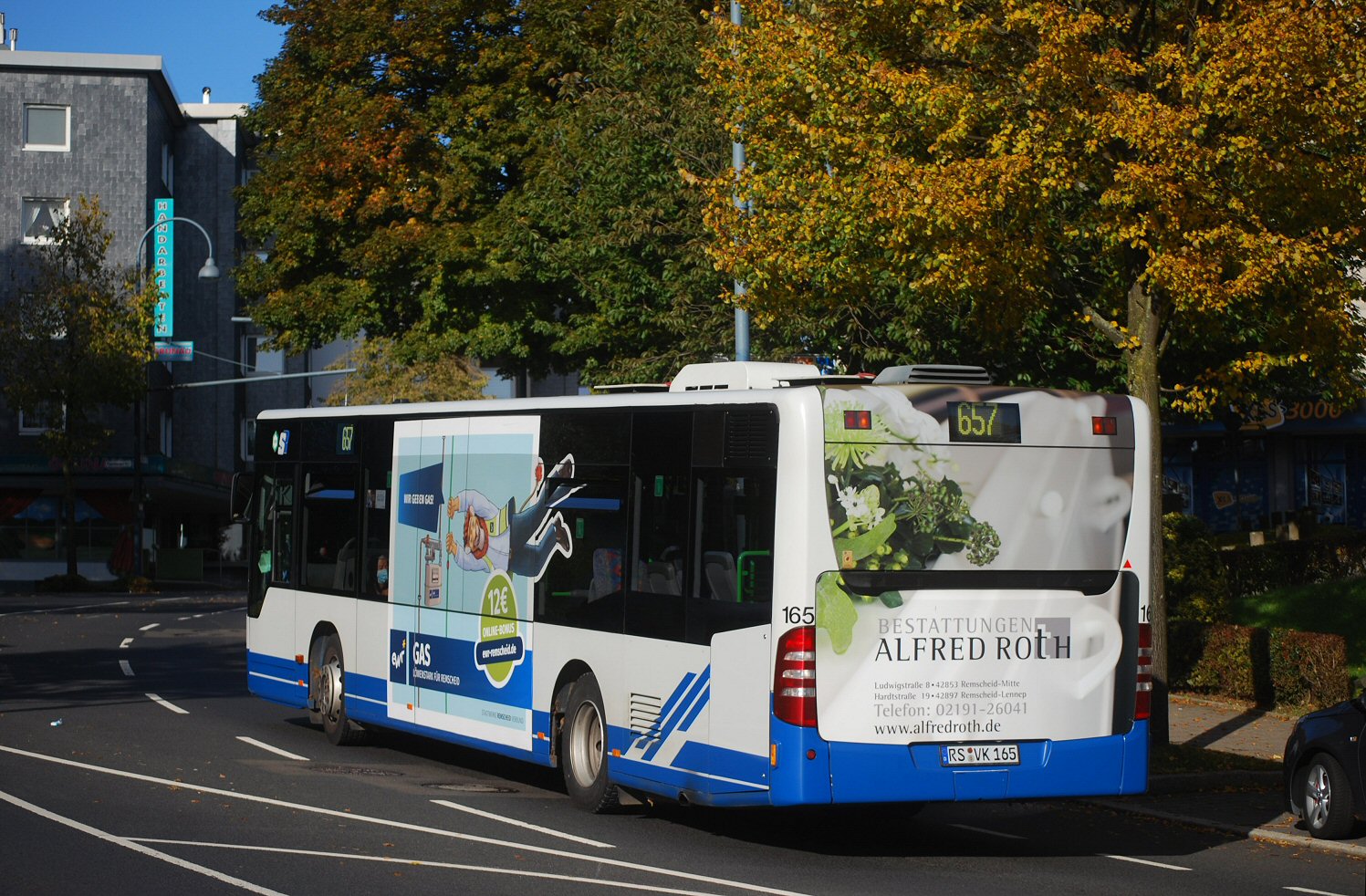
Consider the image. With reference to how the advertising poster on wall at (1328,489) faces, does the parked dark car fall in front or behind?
in front

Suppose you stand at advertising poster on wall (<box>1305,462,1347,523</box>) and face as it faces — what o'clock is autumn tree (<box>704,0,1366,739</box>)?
The autumn tree is roughly at 12 o'clock from the advertising poster on wall.

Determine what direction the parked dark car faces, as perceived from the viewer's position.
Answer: facing away from the viewer and to the left of the viewer

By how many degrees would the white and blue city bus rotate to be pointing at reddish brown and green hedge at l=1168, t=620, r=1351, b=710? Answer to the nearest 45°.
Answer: approximately 90° to its right

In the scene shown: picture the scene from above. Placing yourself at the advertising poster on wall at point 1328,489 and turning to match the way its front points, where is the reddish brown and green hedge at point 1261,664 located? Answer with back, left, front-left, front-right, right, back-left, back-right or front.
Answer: front

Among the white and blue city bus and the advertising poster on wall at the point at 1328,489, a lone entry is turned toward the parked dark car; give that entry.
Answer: the advertising poster on wall

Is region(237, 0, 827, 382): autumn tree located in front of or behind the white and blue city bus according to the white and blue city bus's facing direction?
in front

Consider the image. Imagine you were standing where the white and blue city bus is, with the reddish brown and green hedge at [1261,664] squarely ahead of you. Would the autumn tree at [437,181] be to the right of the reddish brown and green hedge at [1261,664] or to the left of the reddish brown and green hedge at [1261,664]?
left

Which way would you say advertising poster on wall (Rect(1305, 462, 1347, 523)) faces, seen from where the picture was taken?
facing the viewer

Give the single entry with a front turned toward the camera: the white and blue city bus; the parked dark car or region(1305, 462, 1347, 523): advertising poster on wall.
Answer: the advertising poster on wall

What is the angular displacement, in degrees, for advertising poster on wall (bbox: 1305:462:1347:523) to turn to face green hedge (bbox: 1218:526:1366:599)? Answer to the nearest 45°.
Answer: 0° — it already faces it

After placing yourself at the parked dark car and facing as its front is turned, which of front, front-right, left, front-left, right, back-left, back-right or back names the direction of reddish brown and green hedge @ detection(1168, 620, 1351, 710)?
front-right

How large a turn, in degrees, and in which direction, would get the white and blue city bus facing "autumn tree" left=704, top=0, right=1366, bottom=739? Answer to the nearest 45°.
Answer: approximately 90° to its right

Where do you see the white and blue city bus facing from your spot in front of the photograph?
facing away from the viewer and to the left of the viewer

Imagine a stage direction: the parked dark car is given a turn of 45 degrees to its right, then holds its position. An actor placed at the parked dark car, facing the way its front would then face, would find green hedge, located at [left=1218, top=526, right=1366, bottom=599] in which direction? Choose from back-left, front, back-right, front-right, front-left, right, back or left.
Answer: front

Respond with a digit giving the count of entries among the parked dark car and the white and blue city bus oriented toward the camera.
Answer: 0

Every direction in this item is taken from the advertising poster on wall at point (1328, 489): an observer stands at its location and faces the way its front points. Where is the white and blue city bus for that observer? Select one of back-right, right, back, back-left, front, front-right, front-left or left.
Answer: front
